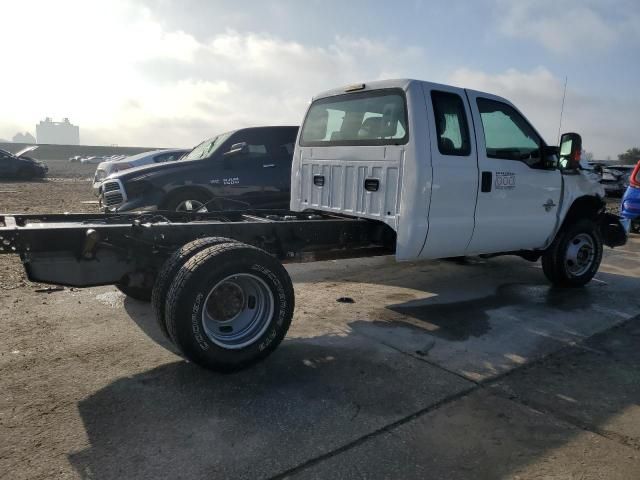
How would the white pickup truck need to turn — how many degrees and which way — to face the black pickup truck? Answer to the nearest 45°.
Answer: approximately 90° to its left

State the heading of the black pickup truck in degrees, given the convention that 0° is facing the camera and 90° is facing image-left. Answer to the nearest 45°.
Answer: approximately 45°

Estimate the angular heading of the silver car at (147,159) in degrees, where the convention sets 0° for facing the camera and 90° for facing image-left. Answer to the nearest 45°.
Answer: approximately 45°

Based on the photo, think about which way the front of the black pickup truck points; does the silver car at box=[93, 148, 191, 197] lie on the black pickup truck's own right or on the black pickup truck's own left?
on the black pickup truck's own right

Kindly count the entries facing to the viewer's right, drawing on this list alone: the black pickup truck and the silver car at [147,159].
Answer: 0

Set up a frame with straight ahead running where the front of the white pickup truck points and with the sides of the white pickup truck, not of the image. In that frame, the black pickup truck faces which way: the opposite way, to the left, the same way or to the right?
the opposite way

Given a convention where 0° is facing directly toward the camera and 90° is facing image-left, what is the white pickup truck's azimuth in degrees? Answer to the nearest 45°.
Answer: approximately 225°

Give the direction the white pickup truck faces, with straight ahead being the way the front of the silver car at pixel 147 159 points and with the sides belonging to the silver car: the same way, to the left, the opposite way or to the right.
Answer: the opposite way
